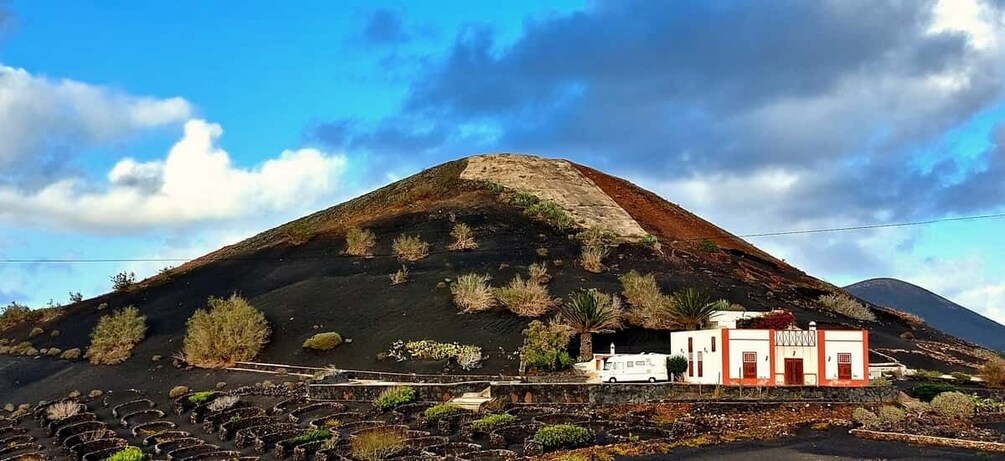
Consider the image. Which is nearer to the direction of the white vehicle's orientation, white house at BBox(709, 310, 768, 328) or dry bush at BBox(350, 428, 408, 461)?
the dry bush

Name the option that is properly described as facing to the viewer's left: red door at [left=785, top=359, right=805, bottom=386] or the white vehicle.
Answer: the white vehicle

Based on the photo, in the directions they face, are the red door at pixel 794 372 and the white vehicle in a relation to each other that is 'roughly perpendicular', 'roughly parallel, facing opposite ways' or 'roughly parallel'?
roughly perpendicular

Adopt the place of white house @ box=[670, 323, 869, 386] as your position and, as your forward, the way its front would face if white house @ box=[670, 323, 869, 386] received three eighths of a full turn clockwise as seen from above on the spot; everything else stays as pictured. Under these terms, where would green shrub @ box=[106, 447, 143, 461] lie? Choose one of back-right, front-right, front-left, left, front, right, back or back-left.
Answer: left

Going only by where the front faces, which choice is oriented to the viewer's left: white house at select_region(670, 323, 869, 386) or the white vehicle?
the white vehicle

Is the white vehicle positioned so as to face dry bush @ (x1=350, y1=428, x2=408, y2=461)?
no

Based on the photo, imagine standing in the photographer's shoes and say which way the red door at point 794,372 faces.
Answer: facing the viewer

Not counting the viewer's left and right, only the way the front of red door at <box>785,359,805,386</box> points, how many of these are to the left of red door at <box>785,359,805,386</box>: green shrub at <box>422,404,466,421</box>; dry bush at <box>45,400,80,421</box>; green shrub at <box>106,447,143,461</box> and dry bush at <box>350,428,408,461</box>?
0

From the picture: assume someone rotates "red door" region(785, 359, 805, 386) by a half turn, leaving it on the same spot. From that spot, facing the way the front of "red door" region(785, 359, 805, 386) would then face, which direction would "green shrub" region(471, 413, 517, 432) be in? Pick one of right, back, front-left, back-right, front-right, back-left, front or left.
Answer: back-left

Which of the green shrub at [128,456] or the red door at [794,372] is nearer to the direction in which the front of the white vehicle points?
the green shrub

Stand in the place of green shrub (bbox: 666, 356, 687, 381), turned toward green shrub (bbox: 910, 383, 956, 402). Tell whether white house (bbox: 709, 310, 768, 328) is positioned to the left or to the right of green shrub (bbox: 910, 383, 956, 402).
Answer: left

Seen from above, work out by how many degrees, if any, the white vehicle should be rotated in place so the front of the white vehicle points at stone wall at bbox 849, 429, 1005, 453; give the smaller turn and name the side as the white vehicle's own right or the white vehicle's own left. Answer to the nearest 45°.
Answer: approximately 135° to the white vehicle's own left

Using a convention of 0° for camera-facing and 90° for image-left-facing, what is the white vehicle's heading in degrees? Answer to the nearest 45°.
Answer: approximately 90°

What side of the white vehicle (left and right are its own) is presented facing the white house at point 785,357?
back

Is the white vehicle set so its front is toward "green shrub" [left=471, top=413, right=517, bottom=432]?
no

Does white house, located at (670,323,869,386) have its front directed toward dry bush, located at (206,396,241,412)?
no

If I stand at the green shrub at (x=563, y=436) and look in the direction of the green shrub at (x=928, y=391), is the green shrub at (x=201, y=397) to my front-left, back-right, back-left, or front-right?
back-left

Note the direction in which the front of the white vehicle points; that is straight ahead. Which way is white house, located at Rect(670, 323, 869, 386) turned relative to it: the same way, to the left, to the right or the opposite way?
to the left

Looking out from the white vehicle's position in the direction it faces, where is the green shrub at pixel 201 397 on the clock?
The green shrub is roughly at 12 o'clock from the white vehicle.

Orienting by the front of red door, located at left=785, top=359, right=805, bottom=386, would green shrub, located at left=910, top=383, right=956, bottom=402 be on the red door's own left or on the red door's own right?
on the red door's own left

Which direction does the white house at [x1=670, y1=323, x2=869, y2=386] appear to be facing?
toward the camera
